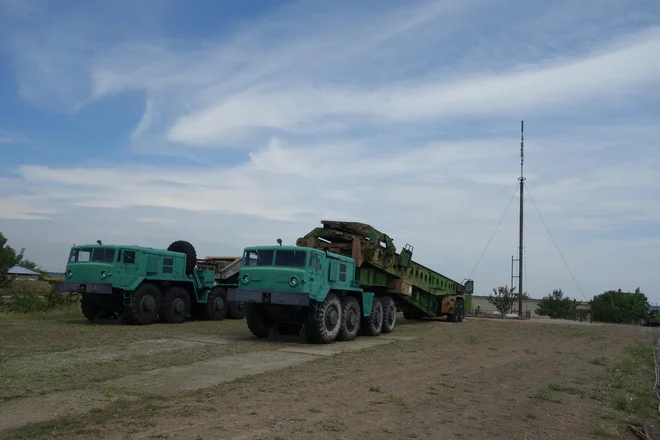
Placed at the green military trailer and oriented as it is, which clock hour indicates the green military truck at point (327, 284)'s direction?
The green military truck is roughly at 11 o'clock from the green military trailer.

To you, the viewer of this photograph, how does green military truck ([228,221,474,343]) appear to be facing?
facing the viewer and to the left of the viewer

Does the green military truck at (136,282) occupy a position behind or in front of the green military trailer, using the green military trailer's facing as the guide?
in front

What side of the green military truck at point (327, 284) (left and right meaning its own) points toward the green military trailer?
back

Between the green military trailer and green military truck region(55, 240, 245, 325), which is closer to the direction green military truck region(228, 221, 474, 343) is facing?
the green military truck

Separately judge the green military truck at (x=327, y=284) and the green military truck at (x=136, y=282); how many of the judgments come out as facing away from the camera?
0

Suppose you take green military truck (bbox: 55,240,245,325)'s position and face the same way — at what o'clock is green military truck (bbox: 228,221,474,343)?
green military truck (bbox: 228,221,474,343) is roughly at 9 o'clock from green military truck (bbox: 55,240,245,325).

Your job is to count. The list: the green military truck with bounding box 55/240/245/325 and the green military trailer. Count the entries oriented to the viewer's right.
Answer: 0
